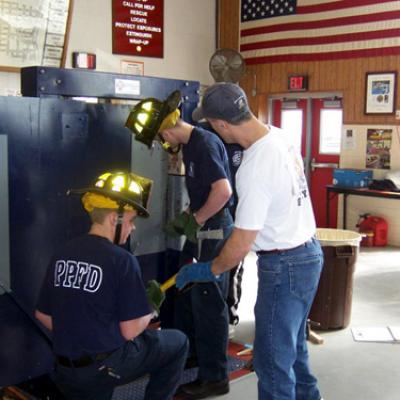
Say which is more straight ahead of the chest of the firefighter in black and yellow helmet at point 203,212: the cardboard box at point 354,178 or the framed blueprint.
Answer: the framed blueprint

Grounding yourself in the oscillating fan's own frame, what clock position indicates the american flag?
The american flag is roughly at 9 o'clock from the oscillating fan.

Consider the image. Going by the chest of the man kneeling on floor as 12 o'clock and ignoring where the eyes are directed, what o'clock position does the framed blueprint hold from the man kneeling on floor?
The framed blueprint is roughly at 10 o'clock from the man kneeling on floor.

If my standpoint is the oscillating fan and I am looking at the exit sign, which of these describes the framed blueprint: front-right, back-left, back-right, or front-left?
back-right

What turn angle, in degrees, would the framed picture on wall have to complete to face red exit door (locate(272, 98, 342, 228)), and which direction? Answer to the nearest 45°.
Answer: approximately 135° to its right

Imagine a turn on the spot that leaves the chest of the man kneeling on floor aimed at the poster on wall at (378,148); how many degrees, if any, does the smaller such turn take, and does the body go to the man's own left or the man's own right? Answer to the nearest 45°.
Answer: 0° — they already face it

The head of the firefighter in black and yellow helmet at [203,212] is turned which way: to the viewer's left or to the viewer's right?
to the viewer's left

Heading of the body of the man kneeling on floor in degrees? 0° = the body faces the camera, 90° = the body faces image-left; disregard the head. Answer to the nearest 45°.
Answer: approximately 225°

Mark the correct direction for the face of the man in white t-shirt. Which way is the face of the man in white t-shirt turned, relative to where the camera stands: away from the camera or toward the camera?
away from the camera

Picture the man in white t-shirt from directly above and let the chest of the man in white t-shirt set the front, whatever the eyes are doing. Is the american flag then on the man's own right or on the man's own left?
on the man's own right

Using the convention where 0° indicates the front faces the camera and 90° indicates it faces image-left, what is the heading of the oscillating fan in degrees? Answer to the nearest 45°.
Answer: approximately 0°
